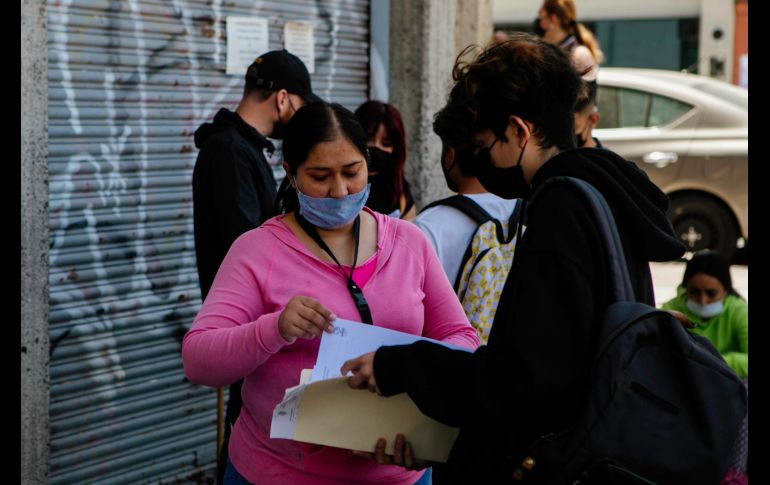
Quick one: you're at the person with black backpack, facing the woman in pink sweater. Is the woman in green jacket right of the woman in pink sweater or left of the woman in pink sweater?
right

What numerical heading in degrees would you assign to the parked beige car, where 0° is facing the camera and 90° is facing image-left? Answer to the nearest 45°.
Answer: approximately 90°

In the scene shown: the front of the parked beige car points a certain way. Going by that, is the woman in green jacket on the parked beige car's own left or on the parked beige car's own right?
on the parked beige car's own left

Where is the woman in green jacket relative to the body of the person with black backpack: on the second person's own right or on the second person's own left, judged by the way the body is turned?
on the second person's own right

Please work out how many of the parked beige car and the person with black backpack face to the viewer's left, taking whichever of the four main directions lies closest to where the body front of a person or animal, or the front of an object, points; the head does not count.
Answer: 2

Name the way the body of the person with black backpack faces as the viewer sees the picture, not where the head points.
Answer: to the viewer's left

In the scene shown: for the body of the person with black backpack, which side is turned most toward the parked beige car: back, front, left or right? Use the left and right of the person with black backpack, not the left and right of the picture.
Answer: right

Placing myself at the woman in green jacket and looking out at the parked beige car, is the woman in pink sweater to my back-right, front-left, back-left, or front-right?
back-left

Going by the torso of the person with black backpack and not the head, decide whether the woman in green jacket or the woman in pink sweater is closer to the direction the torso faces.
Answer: the woman in pink sweater
